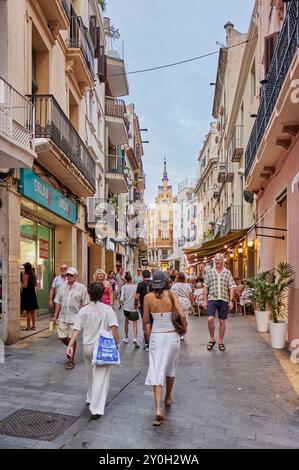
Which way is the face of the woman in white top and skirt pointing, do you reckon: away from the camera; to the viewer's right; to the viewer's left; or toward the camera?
away from the camera

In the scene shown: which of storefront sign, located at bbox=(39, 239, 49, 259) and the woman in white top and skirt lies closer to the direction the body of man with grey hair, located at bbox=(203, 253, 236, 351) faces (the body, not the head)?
the woman in white top and skirt

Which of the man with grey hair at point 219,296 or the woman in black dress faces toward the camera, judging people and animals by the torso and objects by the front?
the man with grey hair

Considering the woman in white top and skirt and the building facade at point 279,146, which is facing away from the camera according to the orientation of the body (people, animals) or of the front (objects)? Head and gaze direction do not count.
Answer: the woman in white top and skirt

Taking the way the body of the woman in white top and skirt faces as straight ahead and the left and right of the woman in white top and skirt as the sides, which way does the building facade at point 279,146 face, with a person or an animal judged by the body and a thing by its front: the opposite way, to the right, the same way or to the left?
to the left

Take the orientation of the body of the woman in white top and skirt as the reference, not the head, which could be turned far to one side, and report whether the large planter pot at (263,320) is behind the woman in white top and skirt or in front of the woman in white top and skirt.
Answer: in front

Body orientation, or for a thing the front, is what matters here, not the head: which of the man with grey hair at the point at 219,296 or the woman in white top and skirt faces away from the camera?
the woman in white top and skirt

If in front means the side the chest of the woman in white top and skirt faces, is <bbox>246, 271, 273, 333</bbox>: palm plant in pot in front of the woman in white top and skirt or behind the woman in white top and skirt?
in front

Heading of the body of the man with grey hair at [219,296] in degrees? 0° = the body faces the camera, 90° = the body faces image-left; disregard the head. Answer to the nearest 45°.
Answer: approximately 0°

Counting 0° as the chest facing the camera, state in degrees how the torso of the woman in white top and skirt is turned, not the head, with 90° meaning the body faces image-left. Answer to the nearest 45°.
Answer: approximately 180°
